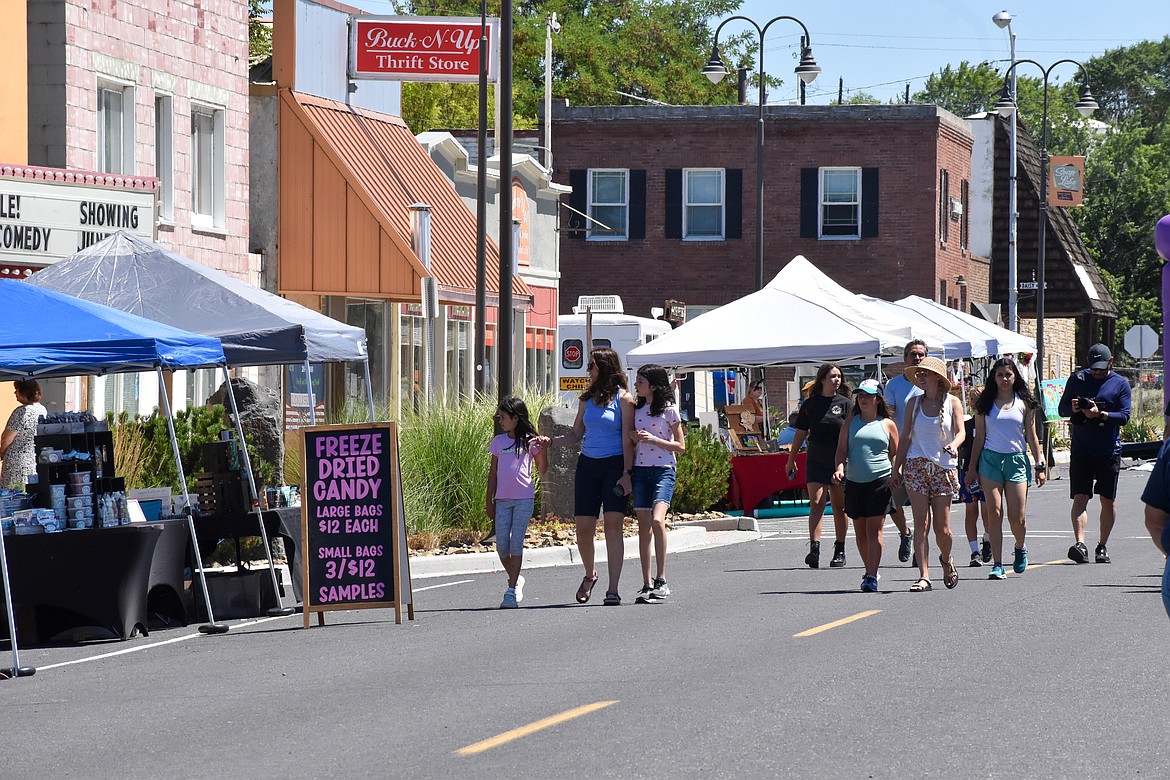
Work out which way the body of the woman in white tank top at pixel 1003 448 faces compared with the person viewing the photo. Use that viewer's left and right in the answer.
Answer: facing the viewer

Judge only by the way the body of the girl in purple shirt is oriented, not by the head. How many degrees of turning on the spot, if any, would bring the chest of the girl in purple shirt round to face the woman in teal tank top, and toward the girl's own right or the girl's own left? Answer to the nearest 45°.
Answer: approximately 90° to the girl's own left

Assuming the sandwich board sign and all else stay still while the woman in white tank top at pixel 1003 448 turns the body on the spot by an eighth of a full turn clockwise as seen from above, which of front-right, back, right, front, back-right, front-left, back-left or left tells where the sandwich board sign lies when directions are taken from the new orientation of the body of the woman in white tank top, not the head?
front

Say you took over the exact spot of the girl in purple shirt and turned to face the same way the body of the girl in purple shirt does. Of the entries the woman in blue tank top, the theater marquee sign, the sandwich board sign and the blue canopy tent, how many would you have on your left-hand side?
1

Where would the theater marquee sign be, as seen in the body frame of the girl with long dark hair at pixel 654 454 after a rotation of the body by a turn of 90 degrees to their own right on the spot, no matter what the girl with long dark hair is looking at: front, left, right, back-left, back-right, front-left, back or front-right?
front

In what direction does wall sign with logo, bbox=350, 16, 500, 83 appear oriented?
toward the camera

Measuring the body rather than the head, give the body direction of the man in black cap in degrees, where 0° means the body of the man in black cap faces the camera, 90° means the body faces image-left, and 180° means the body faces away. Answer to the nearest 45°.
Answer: approximately 0°

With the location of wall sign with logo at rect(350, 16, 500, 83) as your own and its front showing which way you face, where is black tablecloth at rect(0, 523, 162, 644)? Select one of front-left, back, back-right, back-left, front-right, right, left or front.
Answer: front
